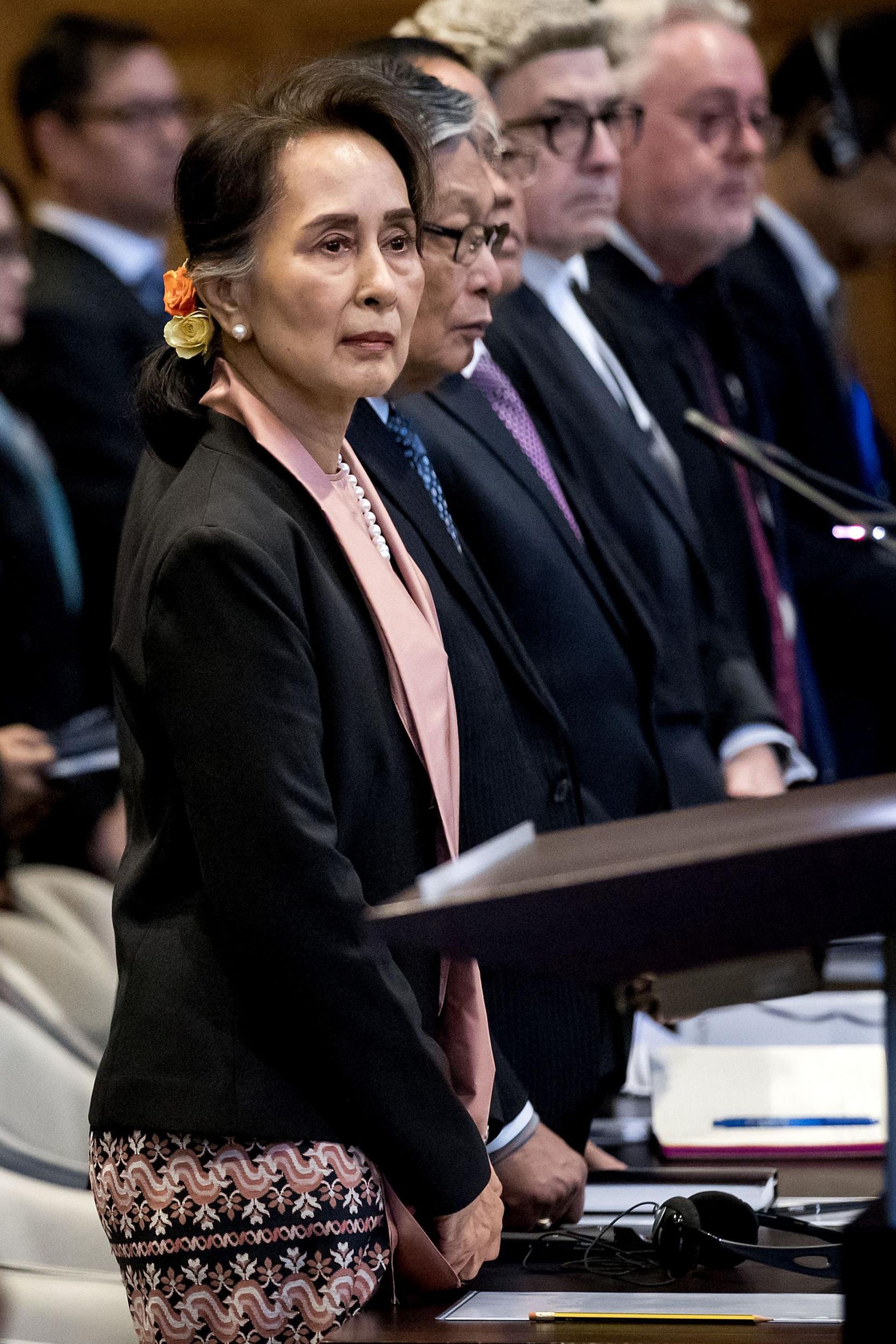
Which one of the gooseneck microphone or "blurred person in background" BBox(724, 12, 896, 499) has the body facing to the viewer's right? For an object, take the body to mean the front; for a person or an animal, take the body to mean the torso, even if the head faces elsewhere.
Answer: the blurred person in background

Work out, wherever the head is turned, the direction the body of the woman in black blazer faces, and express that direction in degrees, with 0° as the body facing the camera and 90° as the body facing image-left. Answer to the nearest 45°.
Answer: approximately 315°

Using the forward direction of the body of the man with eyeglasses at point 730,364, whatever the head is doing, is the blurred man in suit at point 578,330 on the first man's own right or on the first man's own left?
on the first man's own right

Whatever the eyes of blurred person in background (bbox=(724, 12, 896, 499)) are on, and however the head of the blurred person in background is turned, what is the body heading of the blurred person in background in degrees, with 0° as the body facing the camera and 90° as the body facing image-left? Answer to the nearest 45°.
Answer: approximately 270°

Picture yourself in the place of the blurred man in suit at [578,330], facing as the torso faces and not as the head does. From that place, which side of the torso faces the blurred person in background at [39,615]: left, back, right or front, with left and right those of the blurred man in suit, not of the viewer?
back

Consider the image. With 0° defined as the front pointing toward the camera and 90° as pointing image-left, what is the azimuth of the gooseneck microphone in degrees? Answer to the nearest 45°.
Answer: approximately 90°

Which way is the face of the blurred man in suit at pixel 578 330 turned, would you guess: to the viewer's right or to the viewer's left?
to the viewer's right

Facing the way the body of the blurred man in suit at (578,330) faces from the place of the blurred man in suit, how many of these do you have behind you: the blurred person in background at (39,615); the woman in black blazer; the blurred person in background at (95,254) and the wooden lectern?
2

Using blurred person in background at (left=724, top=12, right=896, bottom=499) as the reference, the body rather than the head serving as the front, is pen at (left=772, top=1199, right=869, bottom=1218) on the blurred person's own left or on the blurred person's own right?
on the blurred person's own right

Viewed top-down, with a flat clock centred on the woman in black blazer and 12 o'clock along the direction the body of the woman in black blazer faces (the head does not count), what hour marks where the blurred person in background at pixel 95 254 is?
The blurred person in background is roughly at 7 o'clock from the woman in black blazer.

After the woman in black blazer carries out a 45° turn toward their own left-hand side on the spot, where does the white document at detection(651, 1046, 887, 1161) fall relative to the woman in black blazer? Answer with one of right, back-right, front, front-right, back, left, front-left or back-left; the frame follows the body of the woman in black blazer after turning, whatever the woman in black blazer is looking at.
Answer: front-left
